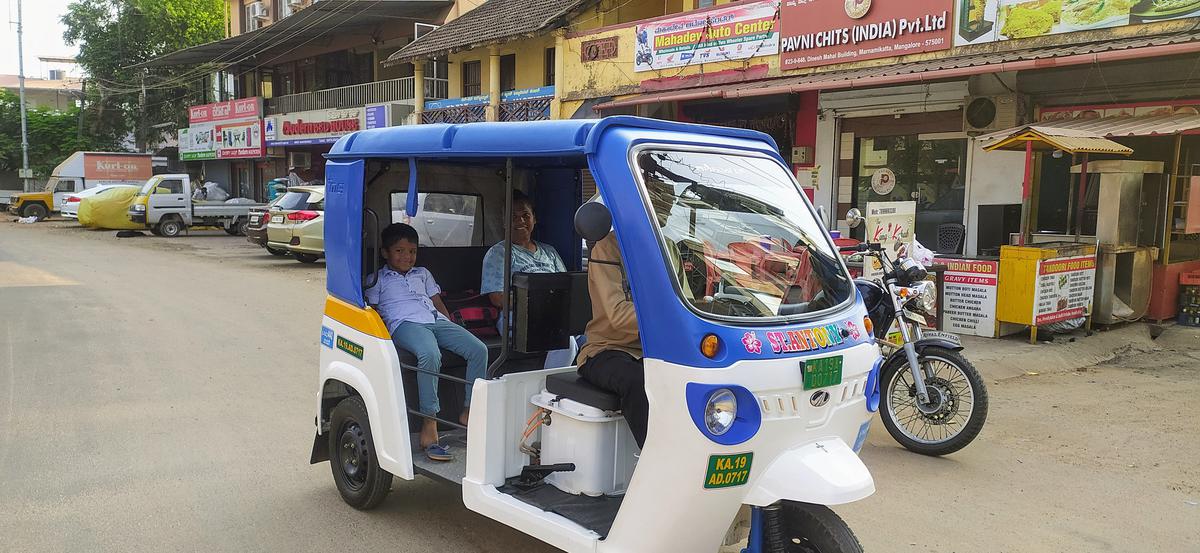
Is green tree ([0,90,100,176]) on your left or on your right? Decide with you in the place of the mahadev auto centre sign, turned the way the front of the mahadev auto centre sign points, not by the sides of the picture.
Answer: on your right

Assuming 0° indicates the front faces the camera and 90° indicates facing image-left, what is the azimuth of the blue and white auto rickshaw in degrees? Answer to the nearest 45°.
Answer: approximately 315°

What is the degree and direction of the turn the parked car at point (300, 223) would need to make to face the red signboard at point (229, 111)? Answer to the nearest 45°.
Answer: approximately 45° to its left

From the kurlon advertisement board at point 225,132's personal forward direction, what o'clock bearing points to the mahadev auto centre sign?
The mahadev auto centre sign is roughly at 10 o'clock from the kurlon advertisement board.

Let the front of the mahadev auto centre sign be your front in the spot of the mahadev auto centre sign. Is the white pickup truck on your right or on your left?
on your right

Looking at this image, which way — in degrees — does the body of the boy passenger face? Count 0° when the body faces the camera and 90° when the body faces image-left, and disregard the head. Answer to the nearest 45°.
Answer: approximately 315°

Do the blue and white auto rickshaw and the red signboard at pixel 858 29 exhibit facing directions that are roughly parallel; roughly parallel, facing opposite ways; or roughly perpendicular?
roughly perpendicular

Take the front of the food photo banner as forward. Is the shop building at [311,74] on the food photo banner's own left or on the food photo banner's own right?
on the food photo banner's own right

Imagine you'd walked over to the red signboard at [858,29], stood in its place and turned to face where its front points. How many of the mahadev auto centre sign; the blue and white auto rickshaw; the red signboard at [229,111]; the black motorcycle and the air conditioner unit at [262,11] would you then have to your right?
3

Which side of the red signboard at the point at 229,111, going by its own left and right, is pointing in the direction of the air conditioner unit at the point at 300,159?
left

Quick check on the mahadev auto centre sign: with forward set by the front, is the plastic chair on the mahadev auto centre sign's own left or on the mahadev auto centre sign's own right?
on the mahadev auto centre sign's own left

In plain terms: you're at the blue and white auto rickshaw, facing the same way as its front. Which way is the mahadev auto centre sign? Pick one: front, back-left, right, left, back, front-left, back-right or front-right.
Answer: back-left
